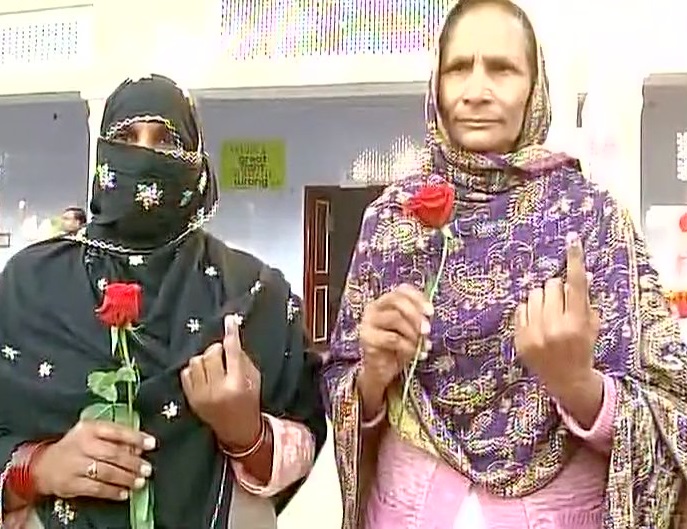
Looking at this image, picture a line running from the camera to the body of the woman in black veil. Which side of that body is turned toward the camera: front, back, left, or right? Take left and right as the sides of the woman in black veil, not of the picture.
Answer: front

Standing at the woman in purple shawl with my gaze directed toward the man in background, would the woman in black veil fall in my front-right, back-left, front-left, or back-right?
front-left

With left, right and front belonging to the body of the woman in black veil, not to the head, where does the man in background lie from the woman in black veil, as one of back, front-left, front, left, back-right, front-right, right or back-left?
back

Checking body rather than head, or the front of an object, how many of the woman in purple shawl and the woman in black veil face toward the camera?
2

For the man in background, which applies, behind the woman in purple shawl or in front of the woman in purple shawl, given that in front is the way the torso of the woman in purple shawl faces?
behind

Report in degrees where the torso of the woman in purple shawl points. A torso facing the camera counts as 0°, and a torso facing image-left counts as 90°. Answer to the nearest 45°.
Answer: approximately 0°
